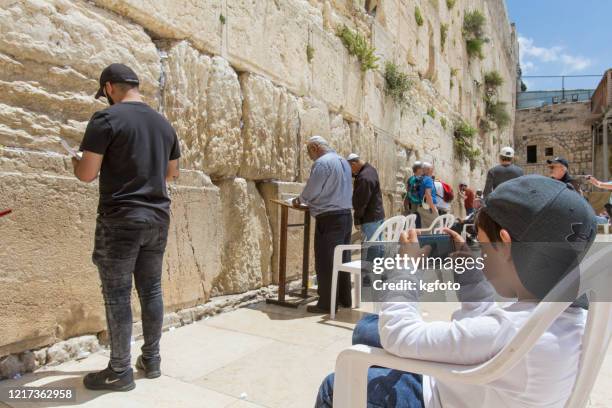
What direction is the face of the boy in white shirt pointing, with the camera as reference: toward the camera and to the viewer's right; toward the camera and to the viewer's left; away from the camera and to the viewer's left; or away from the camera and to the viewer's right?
away from the camera and to the viewer's left

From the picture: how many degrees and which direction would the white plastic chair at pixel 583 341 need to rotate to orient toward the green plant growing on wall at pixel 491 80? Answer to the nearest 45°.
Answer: approximately 90° to its right

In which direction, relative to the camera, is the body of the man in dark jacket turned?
to the viewer's left

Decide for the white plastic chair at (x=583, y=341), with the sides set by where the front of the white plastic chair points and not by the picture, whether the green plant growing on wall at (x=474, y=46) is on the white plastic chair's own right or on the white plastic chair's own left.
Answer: on the white plastic chair's own right

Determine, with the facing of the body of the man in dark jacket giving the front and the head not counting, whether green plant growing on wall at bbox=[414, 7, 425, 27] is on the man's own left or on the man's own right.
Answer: on the man's own right

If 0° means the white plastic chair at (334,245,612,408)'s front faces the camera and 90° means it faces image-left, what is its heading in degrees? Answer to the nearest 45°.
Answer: approximately 90°

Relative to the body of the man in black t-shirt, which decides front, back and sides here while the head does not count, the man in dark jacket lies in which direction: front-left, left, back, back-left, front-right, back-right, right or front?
right

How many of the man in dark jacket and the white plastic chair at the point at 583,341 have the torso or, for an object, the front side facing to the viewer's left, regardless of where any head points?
2

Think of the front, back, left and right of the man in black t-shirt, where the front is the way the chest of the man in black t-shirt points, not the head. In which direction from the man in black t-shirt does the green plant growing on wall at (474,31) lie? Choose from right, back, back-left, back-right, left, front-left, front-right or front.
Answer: right

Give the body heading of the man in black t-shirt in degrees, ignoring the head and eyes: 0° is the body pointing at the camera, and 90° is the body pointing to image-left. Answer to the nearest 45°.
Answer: approximately 135°
